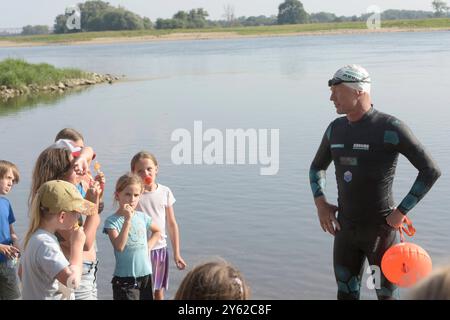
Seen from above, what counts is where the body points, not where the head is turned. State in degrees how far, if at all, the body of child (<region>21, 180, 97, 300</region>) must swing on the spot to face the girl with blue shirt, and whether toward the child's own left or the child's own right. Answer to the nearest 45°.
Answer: approximately 45° to the child's own left

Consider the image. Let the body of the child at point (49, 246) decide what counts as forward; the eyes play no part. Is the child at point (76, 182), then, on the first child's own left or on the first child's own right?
on the first child's own left

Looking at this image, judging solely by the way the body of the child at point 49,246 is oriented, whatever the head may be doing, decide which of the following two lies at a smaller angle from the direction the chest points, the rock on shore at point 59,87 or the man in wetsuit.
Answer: the man in wetsuit

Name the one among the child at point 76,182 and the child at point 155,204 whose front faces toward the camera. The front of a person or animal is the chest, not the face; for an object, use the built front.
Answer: the child at point 155,204

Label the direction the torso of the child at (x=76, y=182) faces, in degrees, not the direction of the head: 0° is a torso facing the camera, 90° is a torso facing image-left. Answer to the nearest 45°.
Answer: approximately 270°

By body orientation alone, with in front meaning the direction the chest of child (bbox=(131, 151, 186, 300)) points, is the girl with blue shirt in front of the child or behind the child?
in front

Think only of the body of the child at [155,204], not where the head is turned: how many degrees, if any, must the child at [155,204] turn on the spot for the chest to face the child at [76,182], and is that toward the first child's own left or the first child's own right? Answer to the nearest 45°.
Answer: approximately 45° to the first child's own right

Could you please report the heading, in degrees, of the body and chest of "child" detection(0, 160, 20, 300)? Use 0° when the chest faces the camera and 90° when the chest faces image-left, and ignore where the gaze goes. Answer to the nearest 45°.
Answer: approximately 315°

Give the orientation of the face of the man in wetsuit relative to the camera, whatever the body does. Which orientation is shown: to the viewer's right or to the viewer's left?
to the viewer's left

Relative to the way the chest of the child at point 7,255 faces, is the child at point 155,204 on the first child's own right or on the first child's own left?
on the first child's own left

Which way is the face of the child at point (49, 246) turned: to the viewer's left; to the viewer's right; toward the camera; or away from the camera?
to the viewer's right

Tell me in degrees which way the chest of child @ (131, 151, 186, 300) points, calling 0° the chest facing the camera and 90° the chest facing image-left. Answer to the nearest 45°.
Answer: approximately 0°

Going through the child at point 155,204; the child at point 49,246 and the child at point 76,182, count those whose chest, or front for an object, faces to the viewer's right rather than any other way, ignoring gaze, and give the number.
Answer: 2

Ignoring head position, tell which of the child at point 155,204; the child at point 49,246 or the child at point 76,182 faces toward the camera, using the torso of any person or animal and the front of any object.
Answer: the child at point 155,204

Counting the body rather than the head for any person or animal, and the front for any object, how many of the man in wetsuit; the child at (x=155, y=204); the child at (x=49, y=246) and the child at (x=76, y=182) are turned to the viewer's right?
2

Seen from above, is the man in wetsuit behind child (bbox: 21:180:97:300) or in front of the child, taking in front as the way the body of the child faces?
in front

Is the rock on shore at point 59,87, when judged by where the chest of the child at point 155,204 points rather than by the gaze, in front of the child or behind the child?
behind

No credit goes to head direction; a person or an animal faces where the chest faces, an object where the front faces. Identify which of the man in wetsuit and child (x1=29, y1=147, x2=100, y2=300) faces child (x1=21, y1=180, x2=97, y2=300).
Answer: the man in wetsuit

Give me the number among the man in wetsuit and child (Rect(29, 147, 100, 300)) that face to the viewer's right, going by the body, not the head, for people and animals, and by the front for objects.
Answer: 1
